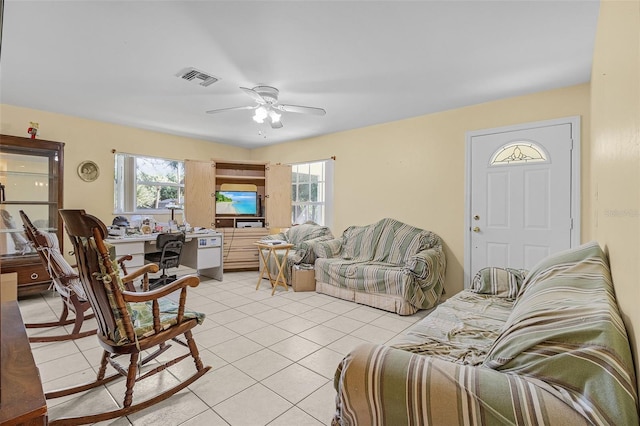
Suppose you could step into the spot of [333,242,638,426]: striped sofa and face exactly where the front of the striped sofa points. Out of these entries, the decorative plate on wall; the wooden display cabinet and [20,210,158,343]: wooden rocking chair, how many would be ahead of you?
3

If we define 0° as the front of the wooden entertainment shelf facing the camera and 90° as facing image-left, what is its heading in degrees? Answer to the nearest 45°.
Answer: approximately 0°

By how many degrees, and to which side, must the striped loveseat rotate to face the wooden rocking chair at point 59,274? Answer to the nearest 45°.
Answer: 0° — it already faces it

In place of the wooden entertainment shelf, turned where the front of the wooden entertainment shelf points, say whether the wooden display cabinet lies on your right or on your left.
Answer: on your right

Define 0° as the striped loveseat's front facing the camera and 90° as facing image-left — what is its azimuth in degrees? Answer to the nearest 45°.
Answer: approximately 45°

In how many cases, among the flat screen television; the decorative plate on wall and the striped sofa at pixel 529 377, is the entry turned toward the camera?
2

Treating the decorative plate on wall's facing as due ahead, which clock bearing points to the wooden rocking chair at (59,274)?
The wooden rocking chair is roughly at 12 o'clock from the decorative plate on wall.

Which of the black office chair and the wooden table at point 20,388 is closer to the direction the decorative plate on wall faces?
the wooden table
